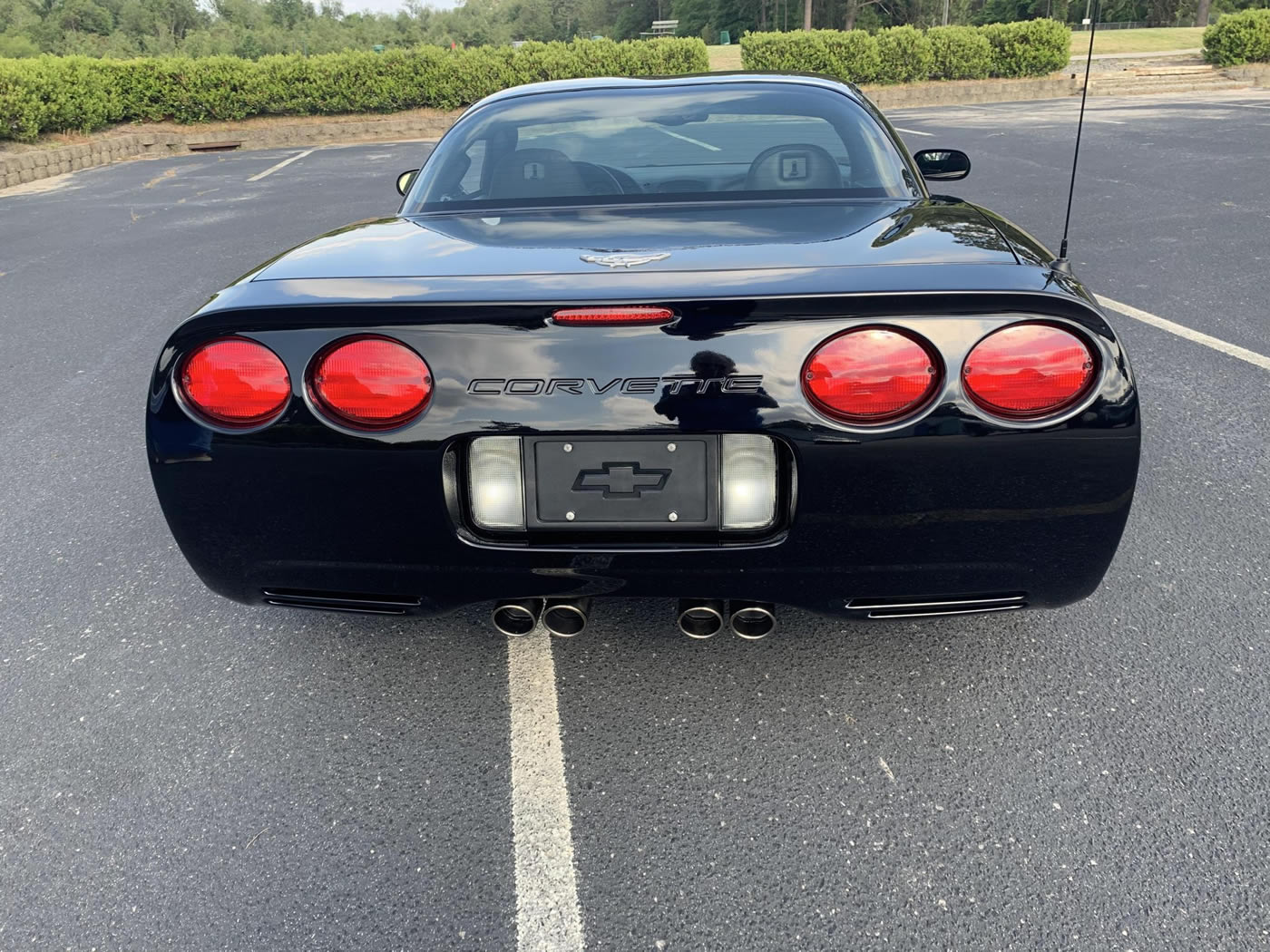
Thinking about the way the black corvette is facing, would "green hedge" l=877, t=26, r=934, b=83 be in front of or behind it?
in front

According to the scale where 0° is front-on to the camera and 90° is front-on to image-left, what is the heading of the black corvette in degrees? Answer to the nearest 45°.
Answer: approximately 180°

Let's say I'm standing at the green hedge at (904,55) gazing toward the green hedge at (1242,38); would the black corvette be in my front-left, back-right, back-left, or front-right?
back-right

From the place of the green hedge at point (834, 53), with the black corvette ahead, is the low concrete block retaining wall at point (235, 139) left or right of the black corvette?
right

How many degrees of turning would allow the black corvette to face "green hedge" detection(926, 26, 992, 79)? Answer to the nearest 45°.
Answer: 0° — it already faces it

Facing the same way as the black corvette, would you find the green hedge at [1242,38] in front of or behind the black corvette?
in front

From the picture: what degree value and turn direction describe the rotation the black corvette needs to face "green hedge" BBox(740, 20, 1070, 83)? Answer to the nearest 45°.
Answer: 0° — it already faces it

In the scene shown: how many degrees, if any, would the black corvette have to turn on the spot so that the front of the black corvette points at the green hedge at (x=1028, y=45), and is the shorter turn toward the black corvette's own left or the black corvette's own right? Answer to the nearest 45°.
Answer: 0° — it already faces it

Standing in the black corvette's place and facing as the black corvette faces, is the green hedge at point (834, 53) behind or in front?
in front
